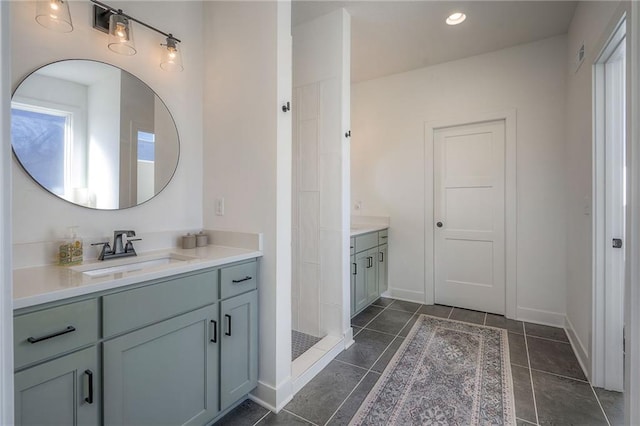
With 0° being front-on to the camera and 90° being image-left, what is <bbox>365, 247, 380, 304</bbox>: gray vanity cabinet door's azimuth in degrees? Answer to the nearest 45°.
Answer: approximately 270°

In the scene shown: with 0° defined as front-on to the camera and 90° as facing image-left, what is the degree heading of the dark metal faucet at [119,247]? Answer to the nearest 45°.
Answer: approximately 315°

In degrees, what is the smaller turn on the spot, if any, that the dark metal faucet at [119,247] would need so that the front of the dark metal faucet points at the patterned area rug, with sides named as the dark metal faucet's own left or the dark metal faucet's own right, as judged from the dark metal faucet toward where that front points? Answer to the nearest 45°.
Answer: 0° — it already faces it

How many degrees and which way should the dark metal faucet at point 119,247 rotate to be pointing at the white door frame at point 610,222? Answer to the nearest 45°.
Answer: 0° — it already faces it
